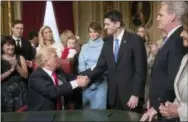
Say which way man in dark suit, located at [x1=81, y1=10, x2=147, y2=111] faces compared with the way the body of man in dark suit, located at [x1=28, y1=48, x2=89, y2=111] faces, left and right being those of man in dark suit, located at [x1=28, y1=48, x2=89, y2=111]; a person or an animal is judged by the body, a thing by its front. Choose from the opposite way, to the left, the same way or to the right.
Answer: to the right

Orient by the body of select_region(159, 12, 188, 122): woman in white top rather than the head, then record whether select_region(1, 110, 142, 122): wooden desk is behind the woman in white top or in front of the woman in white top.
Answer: in front

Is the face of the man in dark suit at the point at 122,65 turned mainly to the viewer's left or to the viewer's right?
to the viewer's left

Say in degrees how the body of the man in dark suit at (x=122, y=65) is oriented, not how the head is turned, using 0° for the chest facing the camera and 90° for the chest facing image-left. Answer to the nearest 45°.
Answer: approximately 45°

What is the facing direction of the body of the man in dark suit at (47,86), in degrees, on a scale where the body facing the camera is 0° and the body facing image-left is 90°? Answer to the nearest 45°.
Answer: approximately 315°

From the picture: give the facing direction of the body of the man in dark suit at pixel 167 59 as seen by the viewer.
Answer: to the viewer's left
